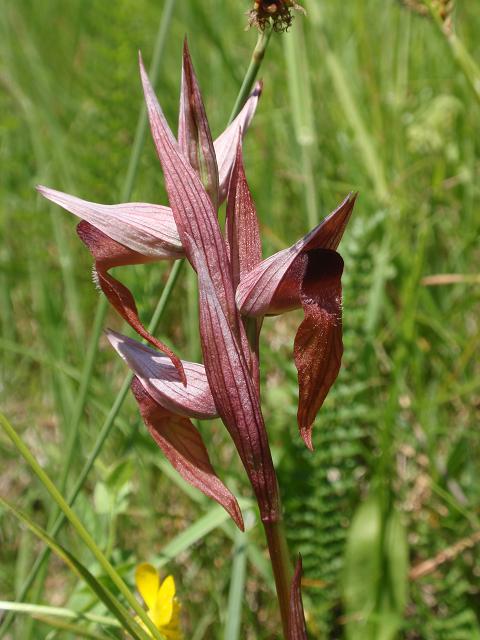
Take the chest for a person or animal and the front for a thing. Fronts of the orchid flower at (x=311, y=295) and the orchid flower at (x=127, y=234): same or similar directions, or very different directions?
very different directions

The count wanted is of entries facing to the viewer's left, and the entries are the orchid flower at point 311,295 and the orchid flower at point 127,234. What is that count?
1

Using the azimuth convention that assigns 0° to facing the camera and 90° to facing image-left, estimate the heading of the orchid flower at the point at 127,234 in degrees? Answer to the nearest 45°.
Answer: approximately 90°

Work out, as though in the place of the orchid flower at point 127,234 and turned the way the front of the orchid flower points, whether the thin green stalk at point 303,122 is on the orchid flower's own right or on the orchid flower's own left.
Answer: on the orchid flower's own right

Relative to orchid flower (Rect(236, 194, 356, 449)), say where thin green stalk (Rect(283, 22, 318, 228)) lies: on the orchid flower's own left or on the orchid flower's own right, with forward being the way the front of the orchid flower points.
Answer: on the orchid flower's own left

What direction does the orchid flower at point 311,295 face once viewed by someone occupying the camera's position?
facing to the right of the viewer
